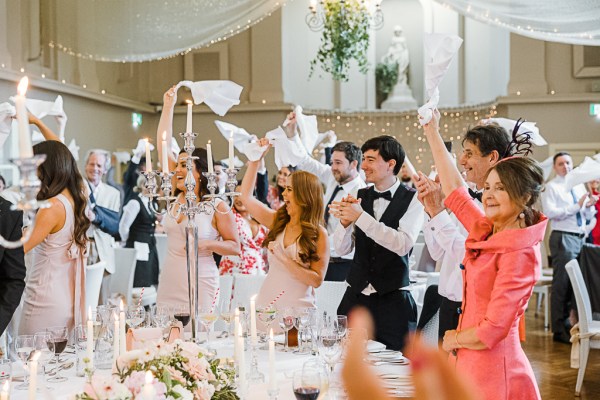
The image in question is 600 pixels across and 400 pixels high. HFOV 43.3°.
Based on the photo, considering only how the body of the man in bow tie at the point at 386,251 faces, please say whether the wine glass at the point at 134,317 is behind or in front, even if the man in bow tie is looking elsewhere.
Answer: in front

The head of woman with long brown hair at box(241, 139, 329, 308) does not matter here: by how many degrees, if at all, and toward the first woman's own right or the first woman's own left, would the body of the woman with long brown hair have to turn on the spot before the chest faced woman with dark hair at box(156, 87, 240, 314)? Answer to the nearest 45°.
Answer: approximately 90° to the first woman's own right

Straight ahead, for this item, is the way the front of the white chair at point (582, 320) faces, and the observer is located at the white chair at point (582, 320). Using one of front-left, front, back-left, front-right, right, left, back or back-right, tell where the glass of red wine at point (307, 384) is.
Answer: right

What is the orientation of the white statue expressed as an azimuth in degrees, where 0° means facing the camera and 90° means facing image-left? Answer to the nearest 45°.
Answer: approximately 45°

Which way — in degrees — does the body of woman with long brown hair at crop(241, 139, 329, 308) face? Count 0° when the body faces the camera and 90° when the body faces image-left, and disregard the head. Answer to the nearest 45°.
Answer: approximately 45°

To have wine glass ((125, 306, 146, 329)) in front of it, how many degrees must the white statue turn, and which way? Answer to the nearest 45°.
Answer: approximately 45° to its left

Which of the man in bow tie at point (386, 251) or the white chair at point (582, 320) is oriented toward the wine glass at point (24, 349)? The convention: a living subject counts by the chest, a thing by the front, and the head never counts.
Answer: the man in bow tie

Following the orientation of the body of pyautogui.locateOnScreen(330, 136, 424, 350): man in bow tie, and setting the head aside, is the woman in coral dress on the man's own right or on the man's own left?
on the man's own left

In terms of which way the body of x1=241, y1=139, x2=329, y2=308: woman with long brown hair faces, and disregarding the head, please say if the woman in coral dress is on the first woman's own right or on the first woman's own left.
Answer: on the first woman's own left

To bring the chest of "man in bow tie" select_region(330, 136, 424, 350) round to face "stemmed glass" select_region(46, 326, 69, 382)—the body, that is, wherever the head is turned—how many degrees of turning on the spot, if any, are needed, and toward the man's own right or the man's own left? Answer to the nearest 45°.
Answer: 0° — they already face it

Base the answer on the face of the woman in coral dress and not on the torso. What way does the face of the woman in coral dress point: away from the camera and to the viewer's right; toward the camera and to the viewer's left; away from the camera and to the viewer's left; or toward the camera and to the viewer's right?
toward the camera and to the viewer's left

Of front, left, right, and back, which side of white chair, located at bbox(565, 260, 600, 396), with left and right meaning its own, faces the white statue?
left

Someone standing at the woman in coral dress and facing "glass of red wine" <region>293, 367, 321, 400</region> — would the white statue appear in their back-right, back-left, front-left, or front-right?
back-right
